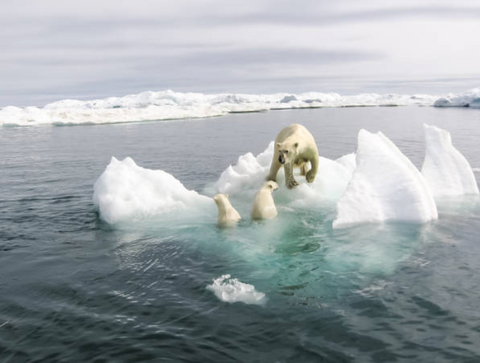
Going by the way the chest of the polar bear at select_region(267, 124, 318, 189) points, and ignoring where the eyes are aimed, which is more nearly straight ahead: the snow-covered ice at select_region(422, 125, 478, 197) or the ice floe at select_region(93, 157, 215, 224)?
the ice floe

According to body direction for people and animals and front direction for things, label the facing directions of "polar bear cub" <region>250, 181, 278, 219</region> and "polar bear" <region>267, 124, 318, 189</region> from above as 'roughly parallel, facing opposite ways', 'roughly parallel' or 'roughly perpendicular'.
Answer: roughly parallel, facing opposite ways

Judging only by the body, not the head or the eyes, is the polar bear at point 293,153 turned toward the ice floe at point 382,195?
no

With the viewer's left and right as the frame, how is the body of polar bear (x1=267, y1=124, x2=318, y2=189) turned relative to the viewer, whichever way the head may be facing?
facing the viewer and to the left of the viewer

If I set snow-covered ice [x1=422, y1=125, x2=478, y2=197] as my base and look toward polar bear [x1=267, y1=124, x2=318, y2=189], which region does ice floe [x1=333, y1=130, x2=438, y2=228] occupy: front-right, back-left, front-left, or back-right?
front-left

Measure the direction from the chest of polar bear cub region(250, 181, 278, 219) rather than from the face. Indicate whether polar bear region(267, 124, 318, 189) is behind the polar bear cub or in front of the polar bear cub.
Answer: in front

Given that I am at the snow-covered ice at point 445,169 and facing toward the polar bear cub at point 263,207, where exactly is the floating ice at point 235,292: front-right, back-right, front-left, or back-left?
front-left

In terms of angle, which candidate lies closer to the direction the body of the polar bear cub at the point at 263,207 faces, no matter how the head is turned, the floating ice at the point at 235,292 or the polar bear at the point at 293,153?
the polar bear

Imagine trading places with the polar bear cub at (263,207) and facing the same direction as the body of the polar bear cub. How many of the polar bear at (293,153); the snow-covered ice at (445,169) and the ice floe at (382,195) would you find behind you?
0

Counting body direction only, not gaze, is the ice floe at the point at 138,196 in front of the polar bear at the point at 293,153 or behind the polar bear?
in front

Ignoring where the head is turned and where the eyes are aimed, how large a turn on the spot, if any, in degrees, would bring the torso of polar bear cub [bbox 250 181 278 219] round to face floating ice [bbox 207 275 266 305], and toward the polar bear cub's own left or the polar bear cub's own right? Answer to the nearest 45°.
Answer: approximately 135° to the polar bear cub's own right

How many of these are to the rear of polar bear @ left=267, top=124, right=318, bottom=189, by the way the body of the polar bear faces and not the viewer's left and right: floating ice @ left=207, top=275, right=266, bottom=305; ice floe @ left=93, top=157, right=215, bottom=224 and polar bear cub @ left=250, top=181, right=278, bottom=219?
0

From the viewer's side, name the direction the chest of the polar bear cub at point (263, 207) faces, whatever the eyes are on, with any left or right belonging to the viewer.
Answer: facing away from the viewer and to the right of the viewer
